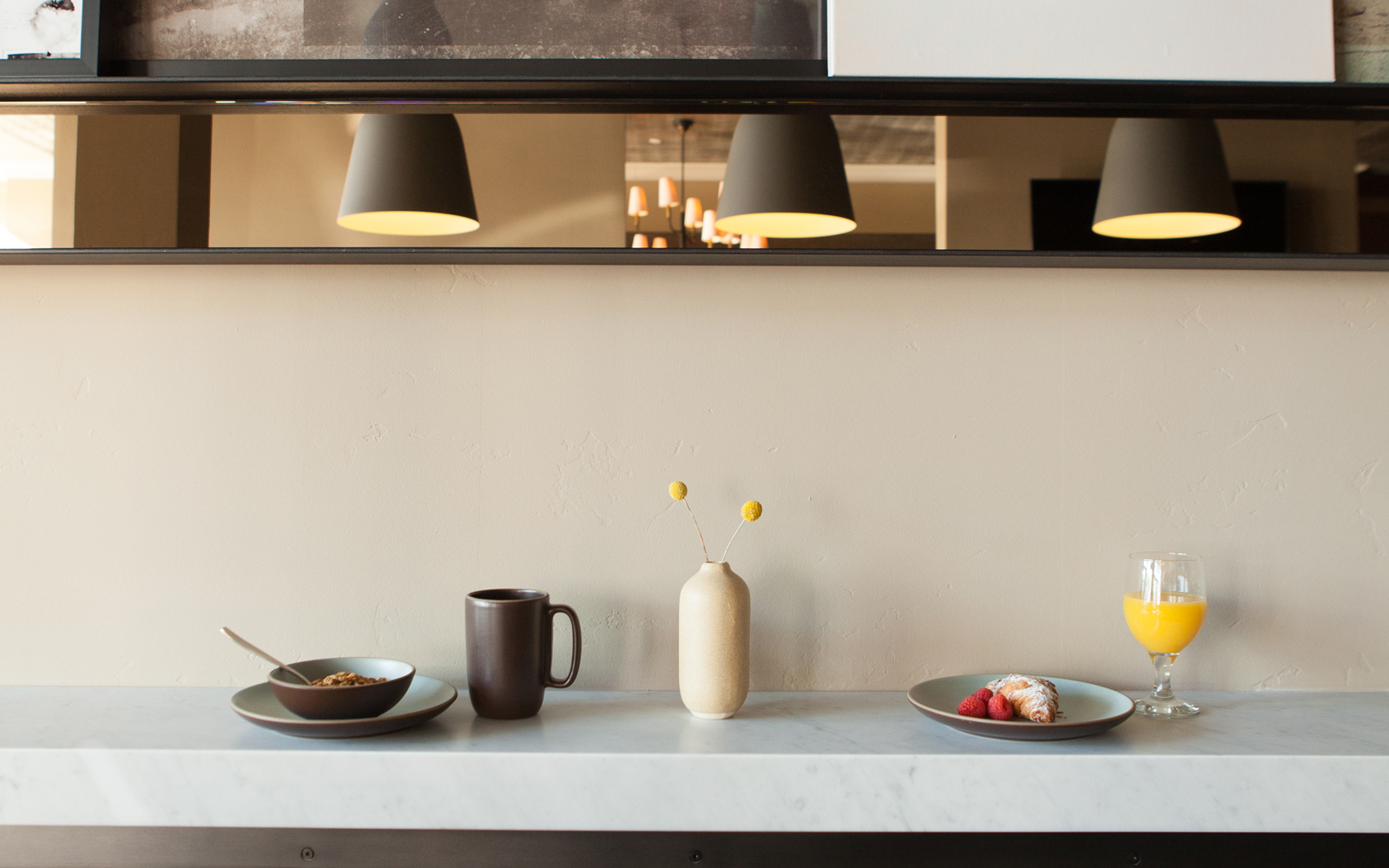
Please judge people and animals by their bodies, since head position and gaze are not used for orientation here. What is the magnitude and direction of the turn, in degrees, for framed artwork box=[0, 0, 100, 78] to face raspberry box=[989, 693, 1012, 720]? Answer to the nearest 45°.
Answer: approximately 45° to its left

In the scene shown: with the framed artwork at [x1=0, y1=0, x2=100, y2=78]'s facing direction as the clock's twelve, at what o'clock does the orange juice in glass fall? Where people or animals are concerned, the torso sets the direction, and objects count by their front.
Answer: The orange juice in glass is roughly at 10 o'clock from the framed artwork.

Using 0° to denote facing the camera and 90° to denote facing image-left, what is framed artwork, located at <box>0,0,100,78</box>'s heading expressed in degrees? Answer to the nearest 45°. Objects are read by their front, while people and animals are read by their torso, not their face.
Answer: approximately 0°

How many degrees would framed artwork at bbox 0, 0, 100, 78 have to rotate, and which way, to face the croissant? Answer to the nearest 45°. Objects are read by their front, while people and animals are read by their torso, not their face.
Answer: approximately 45° to its left

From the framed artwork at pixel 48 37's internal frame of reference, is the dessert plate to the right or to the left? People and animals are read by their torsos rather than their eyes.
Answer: on its left

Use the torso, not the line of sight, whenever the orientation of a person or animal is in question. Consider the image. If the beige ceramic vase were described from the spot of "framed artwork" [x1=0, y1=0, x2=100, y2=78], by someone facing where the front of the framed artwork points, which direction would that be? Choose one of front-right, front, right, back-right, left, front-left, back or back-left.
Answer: front-left
